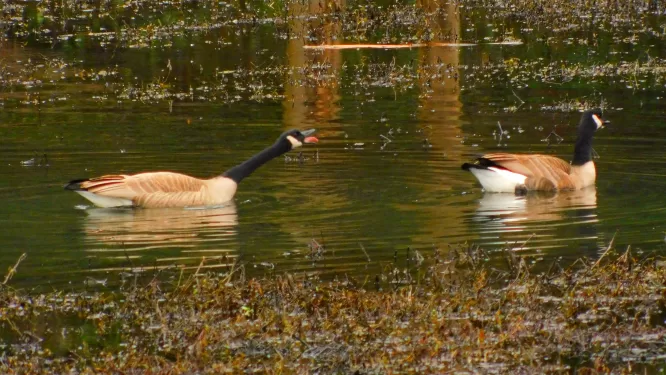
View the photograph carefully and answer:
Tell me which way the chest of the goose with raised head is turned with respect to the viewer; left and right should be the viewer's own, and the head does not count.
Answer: facing to the right of the viewer

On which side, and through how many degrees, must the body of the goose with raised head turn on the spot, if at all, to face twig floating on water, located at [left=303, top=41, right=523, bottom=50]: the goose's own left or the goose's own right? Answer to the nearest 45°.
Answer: approximately 90° to the goose's own left

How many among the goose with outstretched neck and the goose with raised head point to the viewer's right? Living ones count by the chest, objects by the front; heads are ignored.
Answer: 2

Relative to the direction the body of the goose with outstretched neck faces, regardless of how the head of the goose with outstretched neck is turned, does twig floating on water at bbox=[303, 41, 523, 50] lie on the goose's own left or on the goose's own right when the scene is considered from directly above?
on the goose's own left

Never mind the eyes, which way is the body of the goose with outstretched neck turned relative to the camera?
to the viewer's right

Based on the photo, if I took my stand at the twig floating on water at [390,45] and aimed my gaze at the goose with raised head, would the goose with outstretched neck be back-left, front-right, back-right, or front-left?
front-right

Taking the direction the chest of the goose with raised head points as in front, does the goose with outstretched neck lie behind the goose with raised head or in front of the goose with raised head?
behind

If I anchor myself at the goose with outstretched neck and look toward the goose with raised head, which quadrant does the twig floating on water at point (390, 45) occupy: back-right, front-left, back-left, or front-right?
front-left

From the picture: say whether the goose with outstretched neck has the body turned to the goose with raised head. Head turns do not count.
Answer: yes

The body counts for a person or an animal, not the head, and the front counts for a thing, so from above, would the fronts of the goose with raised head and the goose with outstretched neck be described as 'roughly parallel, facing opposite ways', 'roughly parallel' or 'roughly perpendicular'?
roughly parallel

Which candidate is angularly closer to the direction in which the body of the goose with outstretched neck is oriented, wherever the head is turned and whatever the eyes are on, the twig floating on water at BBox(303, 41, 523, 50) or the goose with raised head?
the goose with raised head
